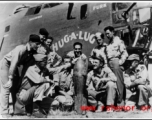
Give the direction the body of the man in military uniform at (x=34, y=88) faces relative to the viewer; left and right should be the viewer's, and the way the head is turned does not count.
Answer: facing to the right of the viewer

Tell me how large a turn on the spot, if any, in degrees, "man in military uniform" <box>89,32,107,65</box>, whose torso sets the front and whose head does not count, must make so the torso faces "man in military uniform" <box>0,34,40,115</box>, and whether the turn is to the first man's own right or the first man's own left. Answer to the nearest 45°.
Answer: approximately 90° to the first man's own right

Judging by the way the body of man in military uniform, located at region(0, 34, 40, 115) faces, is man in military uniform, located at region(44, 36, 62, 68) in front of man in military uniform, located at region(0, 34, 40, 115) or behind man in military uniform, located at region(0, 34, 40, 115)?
in front

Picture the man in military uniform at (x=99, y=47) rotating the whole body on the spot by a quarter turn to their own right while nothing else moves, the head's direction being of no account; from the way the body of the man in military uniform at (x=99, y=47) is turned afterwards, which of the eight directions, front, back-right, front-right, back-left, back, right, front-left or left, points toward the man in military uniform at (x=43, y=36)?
front

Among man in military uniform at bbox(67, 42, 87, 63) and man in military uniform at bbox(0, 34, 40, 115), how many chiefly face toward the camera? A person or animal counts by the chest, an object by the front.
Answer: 1

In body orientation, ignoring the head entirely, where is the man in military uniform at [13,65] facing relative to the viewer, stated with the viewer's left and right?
facing to the right of the viewer

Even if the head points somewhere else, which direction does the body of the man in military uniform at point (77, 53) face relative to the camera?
toward the camera

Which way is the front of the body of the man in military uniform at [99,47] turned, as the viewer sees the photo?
toward the camera
